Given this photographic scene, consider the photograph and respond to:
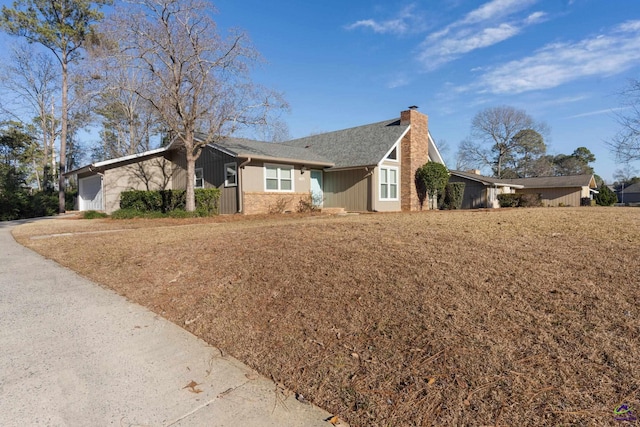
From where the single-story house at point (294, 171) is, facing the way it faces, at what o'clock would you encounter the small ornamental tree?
The small ornamental tree is roughly at 9 o'clock from the single-story house.

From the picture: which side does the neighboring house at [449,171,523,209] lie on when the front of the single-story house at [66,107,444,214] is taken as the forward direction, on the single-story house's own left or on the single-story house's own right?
on the single-story house's own left

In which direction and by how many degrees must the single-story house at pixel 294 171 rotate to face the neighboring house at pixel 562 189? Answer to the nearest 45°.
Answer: approximately 135° to its left

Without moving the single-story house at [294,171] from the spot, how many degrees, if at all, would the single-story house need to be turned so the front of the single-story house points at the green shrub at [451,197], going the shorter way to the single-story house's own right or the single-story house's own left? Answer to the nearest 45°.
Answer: approximately 90° to the single-story house's own left

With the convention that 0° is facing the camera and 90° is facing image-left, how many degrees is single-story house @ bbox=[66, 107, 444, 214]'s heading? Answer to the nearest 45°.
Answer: approximately 0°
